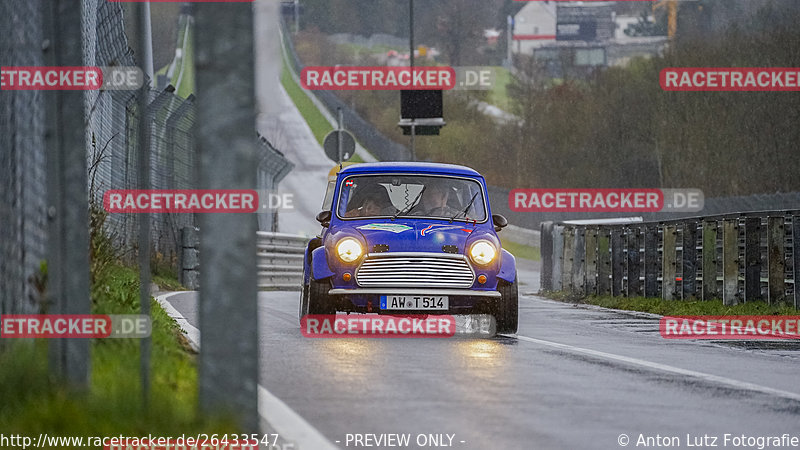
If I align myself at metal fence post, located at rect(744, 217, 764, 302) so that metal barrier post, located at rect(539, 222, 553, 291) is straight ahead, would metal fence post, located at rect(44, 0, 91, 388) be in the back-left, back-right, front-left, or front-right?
back-left

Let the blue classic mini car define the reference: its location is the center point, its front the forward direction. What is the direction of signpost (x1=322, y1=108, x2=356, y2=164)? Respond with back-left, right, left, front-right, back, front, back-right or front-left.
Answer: back

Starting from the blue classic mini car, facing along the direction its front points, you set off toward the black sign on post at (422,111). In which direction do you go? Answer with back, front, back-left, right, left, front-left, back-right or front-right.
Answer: back

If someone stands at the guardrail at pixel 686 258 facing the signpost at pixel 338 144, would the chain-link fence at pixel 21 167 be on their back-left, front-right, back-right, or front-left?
back-left

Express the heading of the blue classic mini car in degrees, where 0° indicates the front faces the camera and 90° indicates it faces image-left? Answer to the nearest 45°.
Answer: approximately 0°

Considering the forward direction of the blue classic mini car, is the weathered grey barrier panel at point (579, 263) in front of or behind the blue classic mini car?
behind

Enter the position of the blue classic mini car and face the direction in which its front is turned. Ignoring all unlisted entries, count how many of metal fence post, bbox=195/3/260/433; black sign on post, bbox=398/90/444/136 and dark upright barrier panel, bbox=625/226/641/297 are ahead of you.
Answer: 1

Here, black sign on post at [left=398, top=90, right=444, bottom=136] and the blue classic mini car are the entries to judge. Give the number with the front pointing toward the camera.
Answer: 2

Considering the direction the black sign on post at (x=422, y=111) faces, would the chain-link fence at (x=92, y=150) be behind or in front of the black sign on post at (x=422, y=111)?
in front

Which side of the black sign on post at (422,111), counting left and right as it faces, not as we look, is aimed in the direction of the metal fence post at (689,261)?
front
